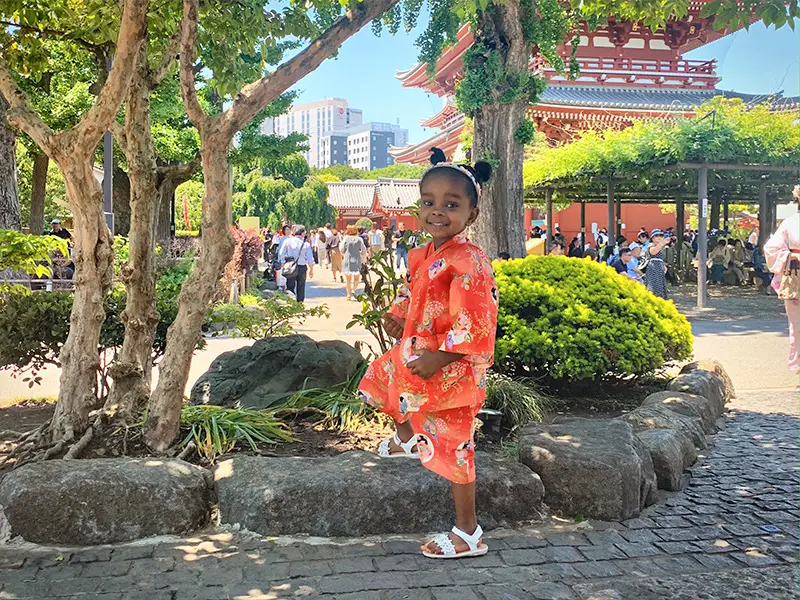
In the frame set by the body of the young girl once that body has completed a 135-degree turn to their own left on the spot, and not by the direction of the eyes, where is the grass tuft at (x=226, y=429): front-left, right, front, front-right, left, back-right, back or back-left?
back-left

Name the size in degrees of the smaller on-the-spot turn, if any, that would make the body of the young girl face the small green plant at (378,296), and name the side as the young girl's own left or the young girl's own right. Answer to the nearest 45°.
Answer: approximately 135° to the young girl's own right

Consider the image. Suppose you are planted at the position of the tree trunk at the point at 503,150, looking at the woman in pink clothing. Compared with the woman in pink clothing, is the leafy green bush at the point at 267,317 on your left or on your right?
right

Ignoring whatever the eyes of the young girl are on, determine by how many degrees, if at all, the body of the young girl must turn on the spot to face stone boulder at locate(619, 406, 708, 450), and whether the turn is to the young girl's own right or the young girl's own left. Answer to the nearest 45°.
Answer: approximately 180°

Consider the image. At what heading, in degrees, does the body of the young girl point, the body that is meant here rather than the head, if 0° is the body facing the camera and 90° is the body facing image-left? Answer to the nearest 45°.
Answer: approximately 45°

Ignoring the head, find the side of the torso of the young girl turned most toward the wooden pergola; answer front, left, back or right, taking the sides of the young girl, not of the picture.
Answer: back

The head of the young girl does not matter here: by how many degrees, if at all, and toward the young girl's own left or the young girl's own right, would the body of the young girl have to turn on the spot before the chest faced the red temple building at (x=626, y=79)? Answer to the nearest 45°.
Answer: approximately 135° to the young girl's own right

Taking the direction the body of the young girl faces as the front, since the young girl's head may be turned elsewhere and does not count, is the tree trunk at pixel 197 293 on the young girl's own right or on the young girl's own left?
on the young girl's own right

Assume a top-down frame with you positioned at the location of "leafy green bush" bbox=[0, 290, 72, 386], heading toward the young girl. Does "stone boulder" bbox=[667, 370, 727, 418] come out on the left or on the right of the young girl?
left

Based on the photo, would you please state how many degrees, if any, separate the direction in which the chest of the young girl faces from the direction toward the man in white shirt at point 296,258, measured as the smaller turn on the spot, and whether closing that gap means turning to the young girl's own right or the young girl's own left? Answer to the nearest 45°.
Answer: approximately 135° to the young girl's own right

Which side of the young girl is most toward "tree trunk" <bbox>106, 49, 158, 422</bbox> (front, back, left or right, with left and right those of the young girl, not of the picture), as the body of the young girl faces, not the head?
right
